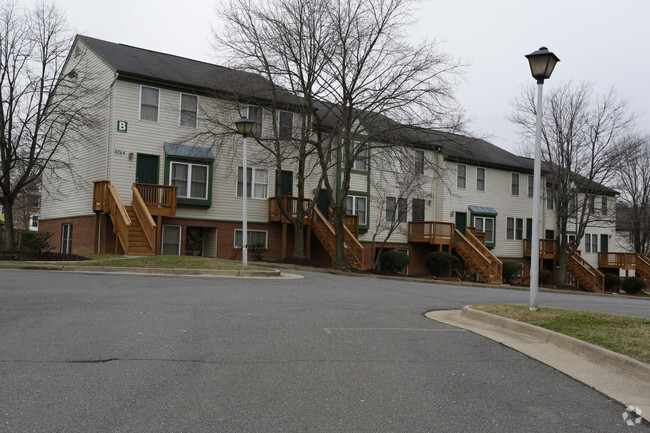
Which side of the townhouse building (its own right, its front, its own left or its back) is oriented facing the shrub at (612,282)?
left

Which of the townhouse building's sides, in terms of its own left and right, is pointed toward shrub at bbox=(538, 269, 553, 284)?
left

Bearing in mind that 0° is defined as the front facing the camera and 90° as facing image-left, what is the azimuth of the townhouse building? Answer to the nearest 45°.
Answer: approximately 315°

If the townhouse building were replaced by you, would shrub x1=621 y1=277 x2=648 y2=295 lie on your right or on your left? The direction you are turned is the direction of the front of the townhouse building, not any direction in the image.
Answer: on your left

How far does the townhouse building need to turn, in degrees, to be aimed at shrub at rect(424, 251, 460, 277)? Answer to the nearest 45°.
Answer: approximately 90° to its left
